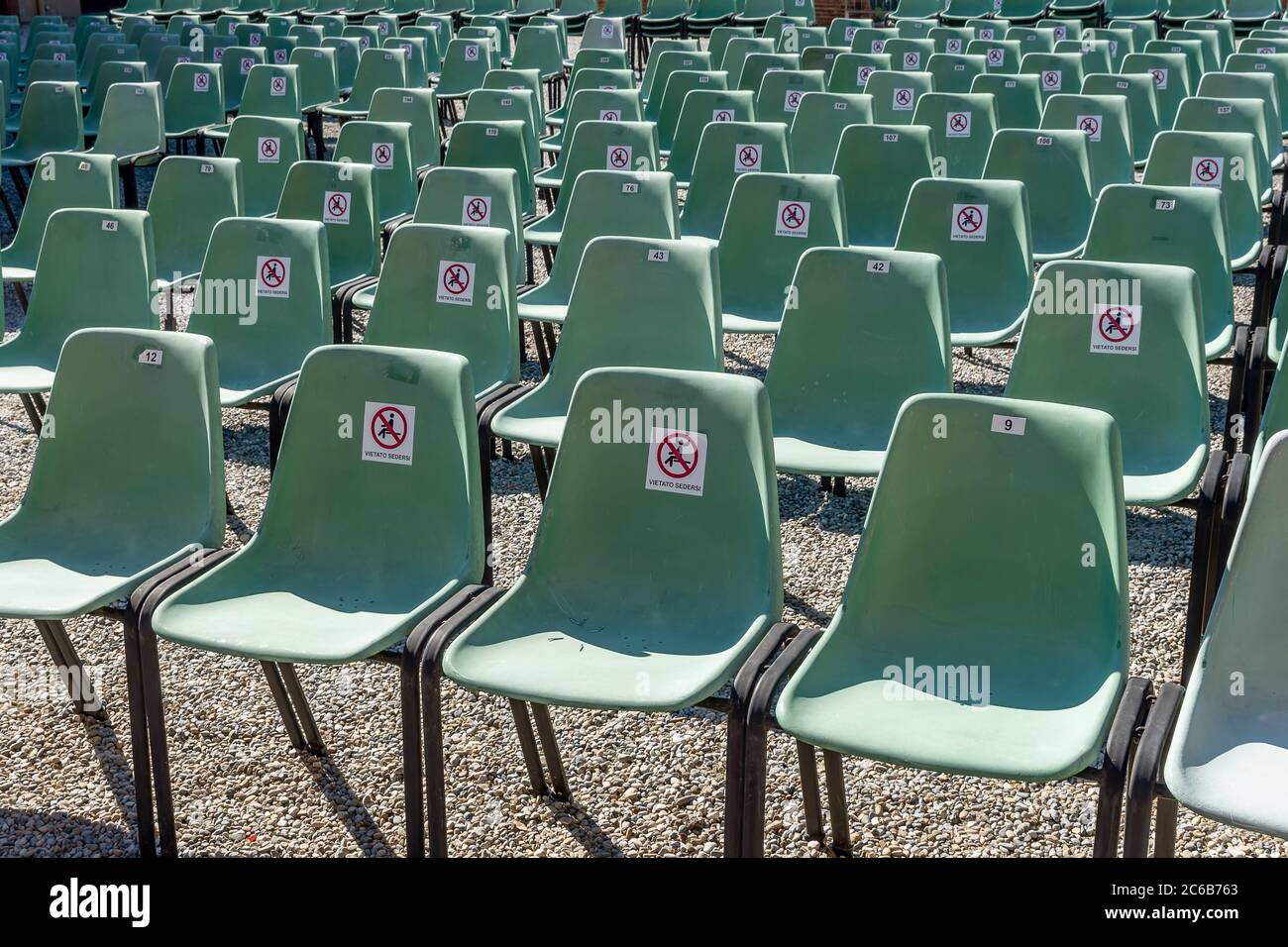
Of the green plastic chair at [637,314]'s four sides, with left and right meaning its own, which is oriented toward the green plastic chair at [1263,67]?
back

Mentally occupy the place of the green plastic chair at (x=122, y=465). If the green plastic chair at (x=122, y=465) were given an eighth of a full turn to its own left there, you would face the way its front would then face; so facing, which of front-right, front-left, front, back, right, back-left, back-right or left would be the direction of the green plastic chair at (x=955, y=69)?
back-left

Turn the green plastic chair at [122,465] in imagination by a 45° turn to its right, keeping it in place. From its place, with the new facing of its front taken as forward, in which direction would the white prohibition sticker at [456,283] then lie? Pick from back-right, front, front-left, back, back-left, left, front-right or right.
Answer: back-right

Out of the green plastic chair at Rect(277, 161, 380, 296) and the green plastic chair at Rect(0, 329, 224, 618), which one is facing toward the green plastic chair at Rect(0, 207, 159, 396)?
the green plastic chair at Rect(277, 161, 380, 296)

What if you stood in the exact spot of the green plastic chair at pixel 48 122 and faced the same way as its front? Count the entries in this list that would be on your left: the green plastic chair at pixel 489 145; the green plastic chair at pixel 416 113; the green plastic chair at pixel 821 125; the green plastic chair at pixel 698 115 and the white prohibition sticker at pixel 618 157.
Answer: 5

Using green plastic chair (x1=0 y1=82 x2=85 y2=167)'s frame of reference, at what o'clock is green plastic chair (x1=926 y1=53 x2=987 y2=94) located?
green plastic chair (x1=926 y1=53 x2=987 y2=94) is roughly at 8 o'clock from green plastic chair (x1=0 y1=82 x2=85 y2=167).

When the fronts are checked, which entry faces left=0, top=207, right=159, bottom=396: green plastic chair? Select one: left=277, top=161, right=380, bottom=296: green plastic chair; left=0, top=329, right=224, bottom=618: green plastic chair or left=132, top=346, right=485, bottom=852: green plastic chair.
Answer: left=277, top=161, right=380, bottom=296: green plastic chair

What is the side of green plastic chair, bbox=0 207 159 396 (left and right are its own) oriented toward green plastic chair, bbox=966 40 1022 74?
back
